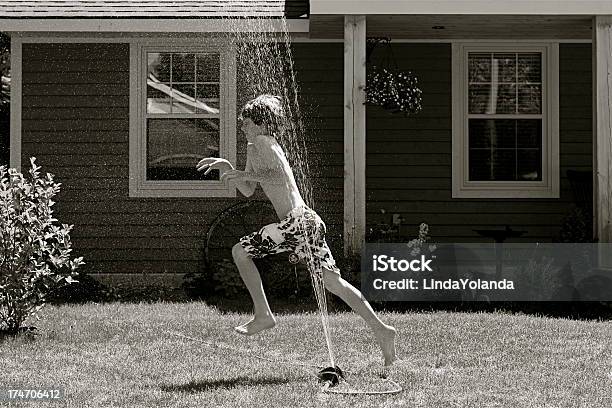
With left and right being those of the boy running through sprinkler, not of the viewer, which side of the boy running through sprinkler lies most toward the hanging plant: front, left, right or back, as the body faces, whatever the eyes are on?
right

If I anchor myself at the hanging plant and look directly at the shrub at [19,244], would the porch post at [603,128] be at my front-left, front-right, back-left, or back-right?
back-left

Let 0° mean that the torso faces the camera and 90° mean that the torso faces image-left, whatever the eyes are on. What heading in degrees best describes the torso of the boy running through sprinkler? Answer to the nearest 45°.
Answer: approximately 90°

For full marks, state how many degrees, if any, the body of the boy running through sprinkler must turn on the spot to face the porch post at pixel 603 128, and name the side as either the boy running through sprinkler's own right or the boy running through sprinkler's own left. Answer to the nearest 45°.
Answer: approximately 135° to the boy running through sprinkler's own right

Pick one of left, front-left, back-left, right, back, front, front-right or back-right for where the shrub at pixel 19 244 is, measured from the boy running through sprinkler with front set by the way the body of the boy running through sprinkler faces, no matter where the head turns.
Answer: front-right

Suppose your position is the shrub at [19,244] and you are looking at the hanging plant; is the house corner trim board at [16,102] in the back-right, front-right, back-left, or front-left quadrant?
front-left

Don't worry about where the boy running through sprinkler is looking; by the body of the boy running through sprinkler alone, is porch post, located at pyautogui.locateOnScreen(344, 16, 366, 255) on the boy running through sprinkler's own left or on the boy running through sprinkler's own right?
on the boy running through sprinkler's own right

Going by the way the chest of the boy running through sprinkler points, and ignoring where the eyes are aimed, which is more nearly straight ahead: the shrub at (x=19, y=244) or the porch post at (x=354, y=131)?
the shrub

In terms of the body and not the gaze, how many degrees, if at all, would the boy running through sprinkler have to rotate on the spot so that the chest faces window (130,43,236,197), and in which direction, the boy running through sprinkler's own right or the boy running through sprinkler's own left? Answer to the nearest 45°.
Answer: approximately 90° to the boy running through sprinkler's own right
